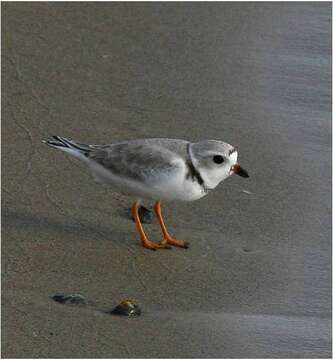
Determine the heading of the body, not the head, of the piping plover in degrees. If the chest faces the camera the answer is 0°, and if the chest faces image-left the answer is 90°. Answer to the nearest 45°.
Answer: approximately 270°
